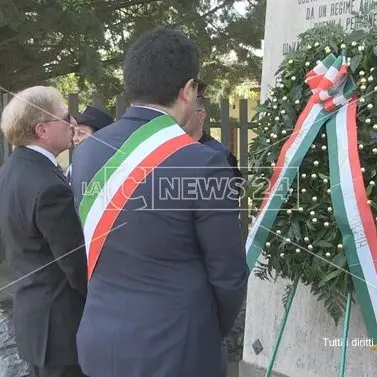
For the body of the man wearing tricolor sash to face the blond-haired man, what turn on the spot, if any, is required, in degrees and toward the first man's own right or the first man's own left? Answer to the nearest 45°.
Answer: approximately 90° to the first man's own left

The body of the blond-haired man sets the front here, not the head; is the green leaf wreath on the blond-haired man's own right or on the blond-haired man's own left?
on the blond-haired man's own right

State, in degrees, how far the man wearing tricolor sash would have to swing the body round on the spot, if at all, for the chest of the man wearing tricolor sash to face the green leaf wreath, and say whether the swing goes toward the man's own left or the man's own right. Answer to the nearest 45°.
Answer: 0° — they already face it

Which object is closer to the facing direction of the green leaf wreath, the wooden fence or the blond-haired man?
the blond-haired man

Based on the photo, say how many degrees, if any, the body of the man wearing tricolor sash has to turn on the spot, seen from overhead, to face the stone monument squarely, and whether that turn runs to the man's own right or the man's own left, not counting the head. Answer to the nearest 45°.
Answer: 0° — they already face it

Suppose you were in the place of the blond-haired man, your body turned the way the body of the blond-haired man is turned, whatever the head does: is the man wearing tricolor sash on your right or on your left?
on your right

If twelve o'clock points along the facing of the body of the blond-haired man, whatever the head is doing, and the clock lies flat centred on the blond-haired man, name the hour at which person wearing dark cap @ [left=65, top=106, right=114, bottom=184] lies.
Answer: The person wearing dark cap is roughly at 11 o'clock from the blond-haired man.

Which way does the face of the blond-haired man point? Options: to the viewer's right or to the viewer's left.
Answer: to the viewer's right

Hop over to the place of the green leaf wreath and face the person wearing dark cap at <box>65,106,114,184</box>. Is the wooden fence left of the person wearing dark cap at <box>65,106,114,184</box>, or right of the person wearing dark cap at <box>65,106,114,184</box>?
right

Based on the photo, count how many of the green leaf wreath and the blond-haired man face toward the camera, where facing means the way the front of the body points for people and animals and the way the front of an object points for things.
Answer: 1

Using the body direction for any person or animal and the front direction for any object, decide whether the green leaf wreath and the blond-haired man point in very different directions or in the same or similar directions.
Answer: very different directions

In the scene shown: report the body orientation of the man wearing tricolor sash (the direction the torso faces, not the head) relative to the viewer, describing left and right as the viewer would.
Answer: facing away from the viewer and to the right of the viewer

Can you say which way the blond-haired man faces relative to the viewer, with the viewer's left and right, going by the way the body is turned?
facing away from the viewer and to the right of the viewer

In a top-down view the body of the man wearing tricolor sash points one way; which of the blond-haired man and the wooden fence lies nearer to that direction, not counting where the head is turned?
the wooden fence
